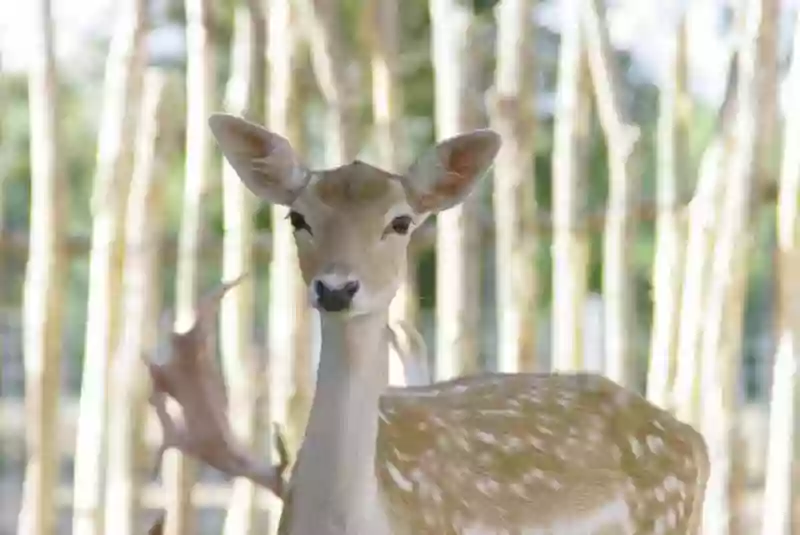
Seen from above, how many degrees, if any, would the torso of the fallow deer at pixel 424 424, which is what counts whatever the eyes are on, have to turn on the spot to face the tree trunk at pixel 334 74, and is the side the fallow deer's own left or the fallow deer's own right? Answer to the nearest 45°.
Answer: approximately 135° to the fallow deer's own right

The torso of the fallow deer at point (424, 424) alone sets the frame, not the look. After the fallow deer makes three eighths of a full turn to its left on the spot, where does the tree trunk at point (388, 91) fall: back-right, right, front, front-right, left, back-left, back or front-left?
left

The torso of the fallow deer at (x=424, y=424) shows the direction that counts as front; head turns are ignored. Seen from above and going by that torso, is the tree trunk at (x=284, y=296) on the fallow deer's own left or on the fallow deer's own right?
on the fallow deer's own right

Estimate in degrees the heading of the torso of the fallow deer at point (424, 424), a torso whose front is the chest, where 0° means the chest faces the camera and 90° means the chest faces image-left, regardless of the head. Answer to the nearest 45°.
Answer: approximately 45°

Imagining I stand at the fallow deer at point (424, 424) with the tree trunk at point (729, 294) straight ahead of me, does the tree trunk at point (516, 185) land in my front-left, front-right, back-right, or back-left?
front-left
